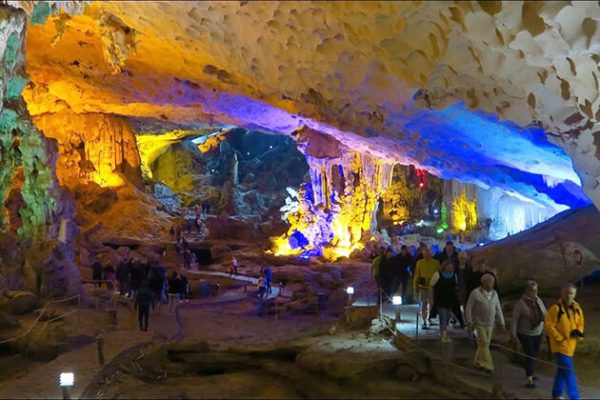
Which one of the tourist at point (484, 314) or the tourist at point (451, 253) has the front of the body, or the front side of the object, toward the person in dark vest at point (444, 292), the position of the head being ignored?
the tourist at point (451, 253)

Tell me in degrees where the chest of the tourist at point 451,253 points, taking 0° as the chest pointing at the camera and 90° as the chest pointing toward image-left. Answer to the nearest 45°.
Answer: approximately 0°

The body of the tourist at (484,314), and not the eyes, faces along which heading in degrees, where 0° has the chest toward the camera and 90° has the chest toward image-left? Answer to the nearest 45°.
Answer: approximately 315°

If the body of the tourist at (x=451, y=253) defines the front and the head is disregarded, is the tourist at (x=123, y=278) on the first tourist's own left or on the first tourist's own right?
on the first tourist's own right

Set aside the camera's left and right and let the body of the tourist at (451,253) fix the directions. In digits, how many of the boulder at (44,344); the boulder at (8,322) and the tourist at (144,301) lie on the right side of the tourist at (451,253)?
3

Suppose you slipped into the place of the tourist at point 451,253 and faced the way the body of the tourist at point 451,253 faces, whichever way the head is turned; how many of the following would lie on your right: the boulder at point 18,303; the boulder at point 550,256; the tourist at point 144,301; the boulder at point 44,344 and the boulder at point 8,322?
4

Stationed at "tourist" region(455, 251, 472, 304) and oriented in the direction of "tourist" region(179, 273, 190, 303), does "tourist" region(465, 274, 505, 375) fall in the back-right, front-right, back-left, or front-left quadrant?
back-left
